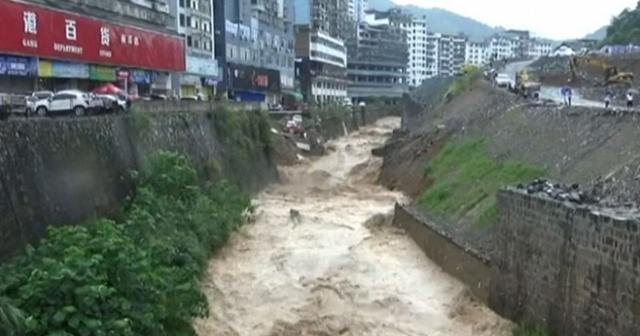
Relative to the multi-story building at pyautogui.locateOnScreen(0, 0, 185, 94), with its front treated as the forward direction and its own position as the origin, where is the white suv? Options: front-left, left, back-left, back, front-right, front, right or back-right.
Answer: front-right

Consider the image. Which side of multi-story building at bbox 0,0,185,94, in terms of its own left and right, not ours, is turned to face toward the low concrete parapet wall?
front

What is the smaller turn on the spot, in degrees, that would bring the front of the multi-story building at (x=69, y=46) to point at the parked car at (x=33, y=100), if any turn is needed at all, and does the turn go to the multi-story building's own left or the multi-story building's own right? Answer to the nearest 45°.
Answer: approximately 45° to the multi-story building's own right

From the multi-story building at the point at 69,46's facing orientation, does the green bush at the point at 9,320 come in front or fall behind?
in front

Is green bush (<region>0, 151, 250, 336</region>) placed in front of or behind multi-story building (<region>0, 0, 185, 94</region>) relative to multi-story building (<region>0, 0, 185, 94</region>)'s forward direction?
in front

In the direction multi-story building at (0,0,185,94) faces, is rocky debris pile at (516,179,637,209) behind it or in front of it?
in front

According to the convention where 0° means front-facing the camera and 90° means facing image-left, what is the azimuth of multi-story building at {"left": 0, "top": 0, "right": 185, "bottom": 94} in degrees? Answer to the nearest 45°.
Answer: approximately 315°

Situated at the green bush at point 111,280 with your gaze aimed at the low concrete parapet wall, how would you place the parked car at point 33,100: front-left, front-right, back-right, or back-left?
front-left

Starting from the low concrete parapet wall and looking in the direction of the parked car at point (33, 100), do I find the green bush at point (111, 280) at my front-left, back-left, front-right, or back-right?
front-left
